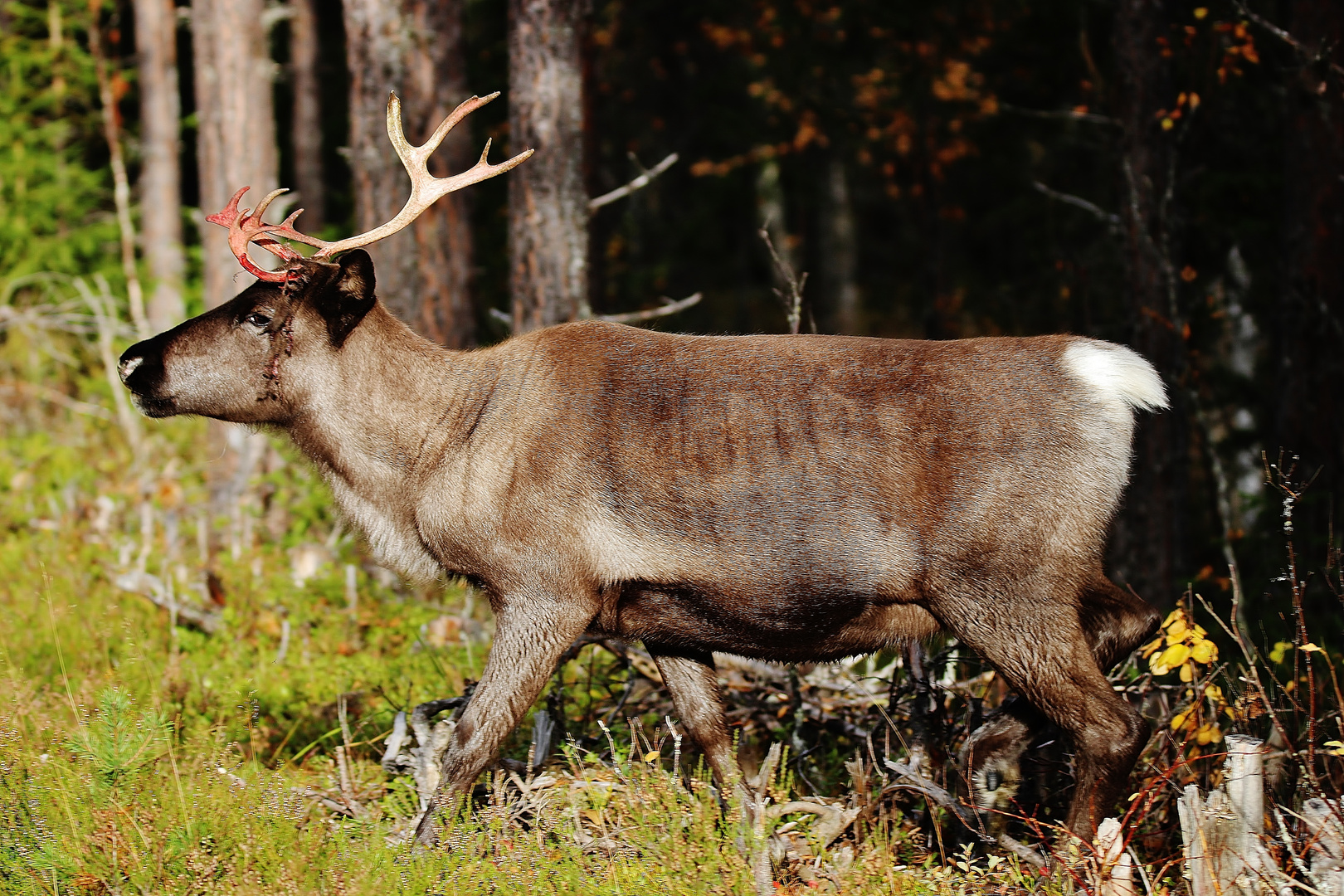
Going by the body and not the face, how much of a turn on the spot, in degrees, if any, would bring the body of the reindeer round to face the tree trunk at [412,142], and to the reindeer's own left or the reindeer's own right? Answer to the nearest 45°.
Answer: approximately 90° to the reindeer's own right

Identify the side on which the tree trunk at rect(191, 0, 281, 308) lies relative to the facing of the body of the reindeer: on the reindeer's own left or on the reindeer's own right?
on the reindeer's own right

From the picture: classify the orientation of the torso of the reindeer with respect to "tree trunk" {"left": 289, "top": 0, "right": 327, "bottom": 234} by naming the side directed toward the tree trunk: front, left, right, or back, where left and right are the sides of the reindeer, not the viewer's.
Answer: right

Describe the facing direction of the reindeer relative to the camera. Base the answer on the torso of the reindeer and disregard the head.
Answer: to the viewer's left

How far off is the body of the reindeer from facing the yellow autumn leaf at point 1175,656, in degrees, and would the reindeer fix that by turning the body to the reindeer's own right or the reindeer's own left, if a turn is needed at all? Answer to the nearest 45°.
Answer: approximately 180°

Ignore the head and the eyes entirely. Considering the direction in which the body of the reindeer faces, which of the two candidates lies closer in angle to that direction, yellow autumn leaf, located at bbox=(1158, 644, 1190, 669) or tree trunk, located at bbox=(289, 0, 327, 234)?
the tree trunk

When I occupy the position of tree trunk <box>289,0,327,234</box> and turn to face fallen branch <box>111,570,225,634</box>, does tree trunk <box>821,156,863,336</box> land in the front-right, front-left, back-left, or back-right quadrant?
back-left

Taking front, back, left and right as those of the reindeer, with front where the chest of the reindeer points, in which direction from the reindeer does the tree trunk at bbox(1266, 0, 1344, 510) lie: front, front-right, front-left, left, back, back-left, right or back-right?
back-right

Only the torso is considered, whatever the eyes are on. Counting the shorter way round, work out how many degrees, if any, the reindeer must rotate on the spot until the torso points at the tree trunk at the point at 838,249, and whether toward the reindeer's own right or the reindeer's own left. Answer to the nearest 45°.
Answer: approximately 90° to the reindeer's own right

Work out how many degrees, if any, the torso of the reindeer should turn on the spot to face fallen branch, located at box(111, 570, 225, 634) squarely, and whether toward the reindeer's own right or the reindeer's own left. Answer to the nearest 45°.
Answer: approximately 45° to the reindeer's own right

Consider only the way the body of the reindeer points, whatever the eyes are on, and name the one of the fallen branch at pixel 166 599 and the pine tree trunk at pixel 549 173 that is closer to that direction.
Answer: the fallen branch

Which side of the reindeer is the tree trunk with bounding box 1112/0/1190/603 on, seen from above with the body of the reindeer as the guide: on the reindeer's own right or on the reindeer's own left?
on the reindeer's own right
